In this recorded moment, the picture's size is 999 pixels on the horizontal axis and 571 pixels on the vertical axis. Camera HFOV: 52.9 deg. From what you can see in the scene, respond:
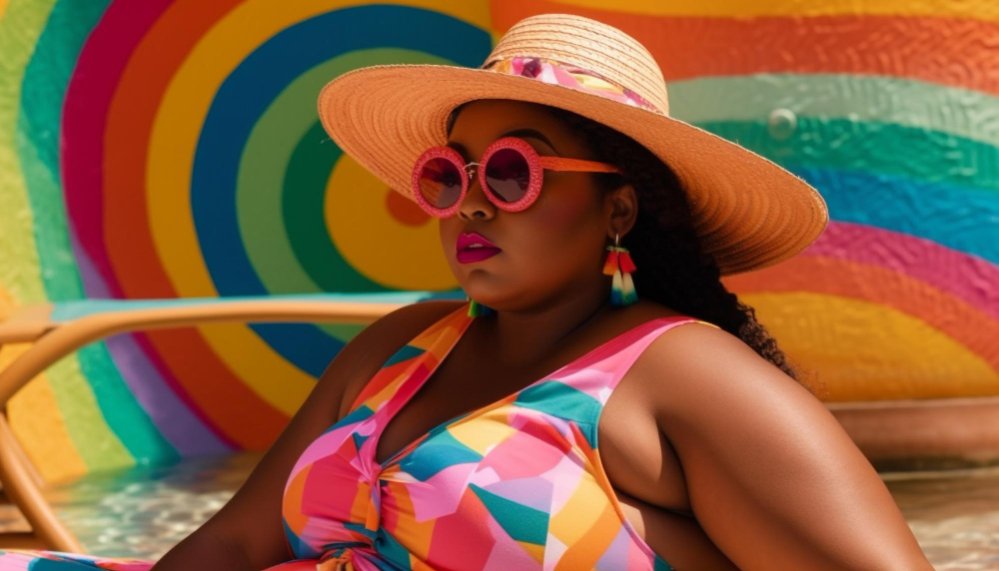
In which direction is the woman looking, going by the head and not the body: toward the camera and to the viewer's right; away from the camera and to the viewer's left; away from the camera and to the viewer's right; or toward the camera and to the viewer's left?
toward the camera and to the viewer's left
